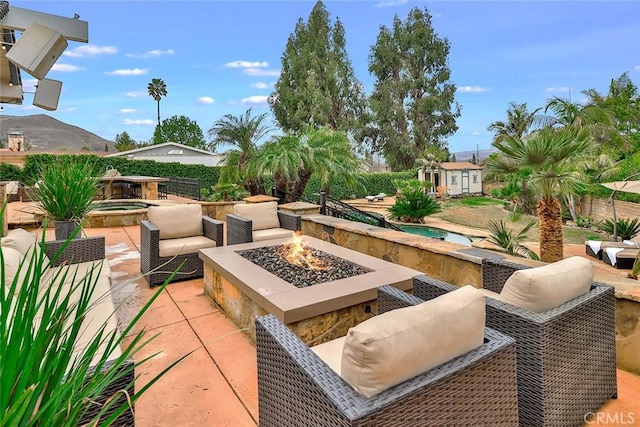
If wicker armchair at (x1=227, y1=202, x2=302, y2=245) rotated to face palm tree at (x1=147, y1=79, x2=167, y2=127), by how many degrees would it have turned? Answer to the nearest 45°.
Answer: approximately 135° to its left

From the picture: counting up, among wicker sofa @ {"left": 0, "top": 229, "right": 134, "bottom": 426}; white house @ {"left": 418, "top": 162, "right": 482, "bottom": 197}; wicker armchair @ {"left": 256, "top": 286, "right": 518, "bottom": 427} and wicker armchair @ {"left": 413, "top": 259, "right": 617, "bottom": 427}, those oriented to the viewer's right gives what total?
1

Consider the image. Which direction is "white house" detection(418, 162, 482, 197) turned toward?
toward the camera

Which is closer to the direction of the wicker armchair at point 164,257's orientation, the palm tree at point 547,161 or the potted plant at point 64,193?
the palm tree

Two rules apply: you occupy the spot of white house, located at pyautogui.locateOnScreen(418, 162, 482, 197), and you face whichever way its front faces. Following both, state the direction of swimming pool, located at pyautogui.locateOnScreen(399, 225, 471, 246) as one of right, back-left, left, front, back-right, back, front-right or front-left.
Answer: front

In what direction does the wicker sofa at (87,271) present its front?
to the viewer's right

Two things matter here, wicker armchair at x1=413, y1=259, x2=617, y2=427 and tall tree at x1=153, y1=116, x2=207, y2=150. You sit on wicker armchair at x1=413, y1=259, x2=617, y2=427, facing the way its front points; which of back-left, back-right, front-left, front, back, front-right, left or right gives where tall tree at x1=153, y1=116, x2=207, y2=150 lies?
front

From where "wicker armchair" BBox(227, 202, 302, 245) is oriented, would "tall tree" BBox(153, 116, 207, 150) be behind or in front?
behind

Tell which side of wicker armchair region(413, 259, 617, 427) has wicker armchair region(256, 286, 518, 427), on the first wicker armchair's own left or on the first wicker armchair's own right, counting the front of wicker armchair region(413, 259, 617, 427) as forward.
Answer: on the first wicker armchair's own left

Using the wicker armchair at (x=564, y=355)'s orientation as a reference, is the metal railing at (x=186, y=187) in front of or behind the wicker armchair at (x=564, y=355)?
in front

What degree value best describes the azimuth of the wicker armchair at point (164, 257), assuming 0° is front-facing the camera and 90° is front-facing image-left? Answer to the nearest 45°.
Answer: approximately 315°

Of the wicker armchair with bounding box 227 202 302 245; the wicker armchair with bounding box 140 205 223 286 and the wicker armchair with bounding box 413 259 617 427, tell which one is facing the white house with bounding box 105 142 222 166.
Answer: the wicker armchair with bounding box 413 259 617 427

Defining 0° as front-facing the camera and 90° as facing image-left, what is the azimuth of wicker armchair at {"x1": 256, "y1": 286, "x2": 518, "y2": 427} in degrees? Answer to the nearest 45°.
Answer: approximately 135°

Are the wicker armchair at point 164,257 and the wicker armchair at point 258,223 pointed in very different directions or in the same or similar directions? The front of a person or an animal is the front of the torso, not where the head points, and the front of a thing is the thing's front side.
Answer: same or similar directions

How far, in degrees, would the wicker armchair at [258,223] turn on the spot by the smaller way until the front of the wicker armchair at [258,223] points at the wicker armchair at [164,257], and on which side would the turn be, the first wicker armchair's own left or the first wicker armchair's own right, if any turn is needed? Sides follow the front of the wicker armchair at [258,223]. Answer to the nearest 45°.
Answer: approximately 90° to the first wicker armchair's own right

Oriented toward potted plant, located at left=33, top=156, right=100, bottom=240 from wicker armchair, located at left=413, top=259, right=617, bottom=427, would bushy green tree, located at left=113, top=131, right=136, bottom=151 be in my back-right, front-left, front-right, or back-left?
front-right

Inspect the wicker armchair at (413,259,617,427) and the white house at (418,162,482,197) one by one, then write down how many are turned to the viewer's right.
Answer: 0

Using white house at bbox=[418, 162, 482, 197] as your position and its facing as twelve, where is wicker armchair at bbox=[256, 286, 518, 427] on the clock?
The wicker armchair is roughly at 12 o'clock from the white house.

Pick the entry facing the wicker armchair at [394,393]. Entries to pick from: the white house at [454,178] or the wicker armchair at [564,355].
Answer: the white house

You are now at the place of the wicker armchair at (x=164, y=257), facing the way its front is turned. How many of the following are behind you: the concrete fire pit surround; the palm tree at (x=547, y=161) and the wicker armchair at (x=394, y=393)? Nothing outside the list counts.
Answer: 0

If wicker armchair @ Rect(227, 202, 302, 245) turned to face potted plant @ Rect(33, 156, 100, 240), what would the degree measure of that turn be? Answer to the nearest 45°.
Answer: approximately 90° to its right
